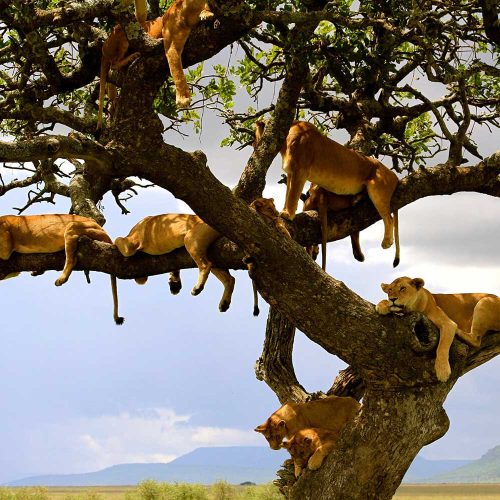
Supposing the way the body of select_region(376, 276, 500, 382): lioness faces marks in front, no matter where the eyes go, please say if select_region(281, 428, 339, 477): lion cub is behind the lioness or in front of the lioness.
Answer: in front

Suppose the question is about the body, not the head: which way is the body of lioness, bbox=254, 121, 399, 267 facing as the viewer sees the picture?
to the viewer's left

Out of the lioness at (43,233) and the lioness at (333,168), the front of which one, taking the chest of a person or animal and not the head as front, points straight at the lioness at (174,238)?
the lioness at (333,168)

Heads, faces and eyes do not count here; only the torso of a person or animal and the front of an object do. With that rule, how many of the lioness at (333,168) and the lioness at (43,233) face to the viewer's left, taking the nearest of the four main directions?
2

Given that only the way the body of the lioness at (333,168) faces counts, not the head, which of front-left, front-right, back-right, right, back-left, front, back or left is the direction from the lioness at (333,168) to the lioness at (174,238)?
front

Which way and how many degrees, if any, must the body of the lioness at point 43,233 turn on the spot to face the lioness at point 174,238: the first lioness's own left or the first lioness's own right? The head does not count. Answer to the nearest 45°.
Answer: approximately 135° to the first lioness's own left
